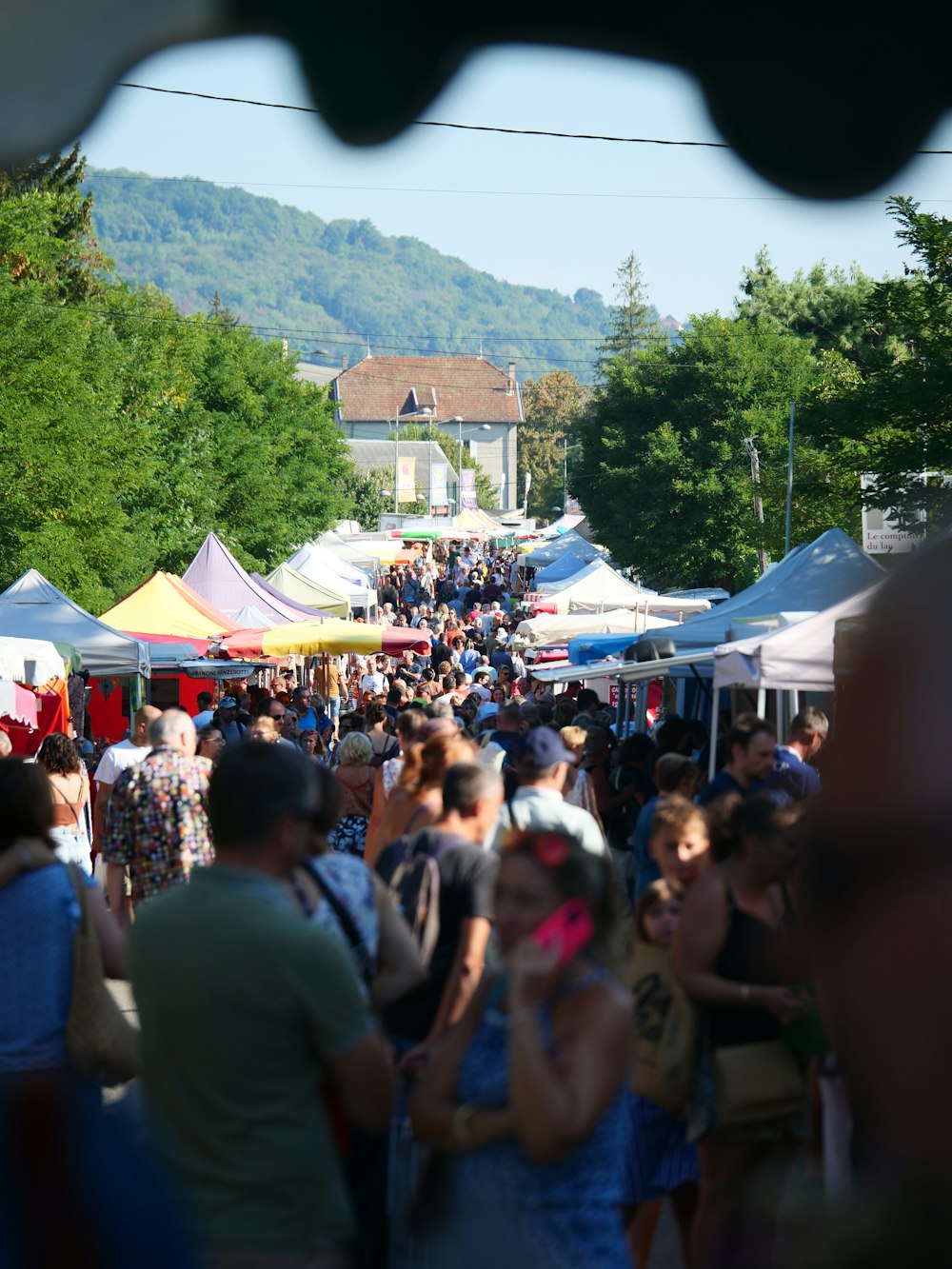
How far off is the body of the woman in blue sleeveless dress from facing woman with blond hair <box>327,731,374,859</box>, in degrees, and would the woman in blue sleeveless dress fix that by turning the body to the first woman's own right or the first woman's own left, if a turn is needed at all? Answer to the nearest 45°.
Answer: approximately 135° to the first woman's own right

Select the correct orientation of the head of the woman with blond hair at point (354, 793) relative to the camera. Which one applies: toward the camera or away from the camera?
away from the camera

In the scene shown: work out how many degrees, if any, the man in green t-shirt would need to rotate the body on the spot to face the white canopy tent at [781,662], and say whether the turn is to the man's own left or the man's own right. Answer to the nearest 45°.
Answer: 0° — they already face it

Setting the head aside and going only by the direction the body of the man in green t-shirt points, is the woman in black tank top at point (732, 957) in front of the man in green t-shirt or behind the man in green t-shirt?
in front

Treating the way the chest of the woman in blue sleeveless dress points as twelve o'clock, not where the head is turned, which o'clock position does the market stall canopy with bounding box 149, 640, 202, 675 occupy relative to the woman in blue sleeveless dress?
The market stall canopy is roughly at 4 o'clock from the woman in blue sleeveless dress.

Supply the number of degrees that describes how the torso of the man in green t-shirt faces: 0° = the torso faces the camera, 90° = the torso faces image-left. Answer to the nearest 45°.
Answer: approximately 225°

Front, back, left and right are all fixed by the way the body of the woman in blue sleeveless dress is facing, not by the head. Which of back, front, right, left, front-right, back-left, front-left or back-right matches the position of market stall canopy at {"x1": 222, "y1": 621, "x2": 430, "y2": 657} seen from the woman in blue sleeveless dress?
back-right

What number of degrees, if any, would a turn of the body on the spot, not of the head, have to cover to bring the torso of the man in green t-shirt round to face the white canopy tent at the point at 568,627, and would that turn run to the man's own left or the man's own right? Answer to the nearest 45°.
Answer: approximately 45° to the man's own left

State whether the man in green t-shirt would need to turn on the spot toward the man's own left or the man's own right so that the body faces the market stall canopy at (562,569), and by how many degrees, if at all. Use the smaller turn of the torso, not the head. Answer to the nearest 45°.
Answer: approximately 45° to the man's own left

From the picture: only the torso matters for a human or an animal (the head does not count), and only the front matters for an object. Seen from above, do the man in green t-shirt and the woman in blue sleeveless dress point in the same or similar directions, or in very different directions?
very different directions

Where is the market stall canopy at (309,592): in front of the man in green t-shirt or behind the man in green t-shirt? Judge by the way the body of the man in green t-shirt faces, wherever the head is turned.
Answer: in front

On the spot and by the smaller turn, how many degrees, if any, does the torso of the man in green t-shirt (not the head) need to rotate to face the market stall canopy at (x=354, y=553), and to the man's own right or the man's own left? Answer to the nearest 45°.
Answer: approximately 45° to the man's own left

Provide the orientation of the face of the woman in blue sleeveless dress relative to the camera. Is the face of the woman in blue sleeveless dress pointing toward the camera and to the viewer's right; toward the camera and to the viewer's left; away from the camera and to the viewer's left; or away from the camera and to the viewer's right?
toward the camera and to the viewer's left
